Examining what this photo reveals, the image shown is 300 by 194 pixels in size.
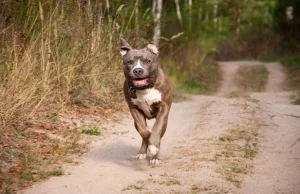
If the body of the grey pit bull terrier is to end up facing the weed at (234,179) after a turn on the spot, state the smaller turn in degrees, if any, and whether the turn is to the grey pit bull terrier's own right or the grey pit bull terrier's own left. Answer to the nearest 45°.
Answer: approximately 45° to the grey pit bull terrier's own left

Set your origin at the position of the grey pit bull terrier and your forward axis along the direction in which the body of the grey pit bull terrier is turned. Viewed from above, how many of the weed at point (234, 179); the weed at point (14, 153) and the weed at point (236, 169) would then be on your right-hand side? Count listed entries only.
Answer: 1

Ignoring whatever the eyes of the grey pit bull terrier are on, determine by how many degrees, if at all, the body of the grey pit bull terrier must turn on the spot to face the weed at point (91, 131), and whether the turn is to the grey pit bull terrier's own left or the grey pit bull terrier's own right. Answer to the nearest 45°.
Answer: approximately 135° to the grey pit bull terrier's own right

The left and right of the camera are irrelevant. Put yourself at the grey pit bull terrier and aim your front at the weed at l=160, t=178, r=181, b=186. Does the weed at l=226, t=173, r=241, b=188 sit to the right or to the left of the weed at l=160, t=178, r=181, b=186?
left

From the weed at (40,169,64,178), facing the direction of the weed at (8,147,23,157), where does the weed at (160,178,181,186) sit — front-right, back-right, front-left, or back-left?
back-right

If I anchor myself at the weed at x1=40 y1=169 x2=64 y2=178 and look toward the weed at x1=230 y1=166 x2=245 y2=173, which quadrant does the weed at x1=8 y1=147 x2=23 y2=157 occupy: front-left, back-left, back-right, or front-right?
back-left

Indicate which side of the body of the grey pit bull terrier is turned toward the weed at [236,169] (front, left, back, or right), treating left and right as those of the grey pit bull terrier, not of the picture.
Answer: left

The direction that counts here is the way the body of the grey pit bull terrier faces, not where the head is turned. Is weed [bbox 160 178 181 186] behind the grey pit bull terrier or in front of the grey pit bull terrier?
in front

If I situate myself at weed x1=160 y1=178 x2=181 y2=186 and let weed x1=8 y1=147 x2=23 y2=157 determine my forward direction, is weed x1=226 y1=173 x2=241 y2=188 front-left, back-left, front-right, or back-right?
back-right

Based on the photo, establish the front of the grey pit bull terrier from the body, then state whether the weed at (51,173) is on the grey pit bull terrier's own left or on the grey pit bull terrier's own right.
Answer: on the grey pit bull terrier's own right

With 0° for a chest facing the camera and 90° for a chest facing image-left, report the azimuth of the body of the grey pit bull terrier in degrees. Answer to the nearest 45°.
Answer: approximately 0°

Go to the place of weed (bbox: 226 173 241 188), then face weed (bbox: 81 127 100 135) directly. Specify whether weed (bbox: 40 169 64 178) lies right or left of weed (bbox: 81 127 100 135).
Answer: left

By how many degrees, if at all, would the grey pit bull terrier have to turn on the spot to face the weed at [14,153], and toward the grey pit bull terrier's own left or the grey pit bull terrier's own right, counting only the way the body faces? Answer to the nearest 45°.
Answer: approximately 90° to the grey pit bull terrier's own right
